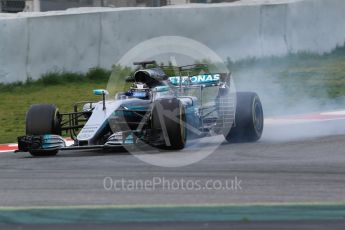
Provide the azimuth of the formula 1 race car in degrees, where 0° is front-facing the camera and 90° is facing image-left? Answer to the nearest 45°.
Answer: approximately 45°
